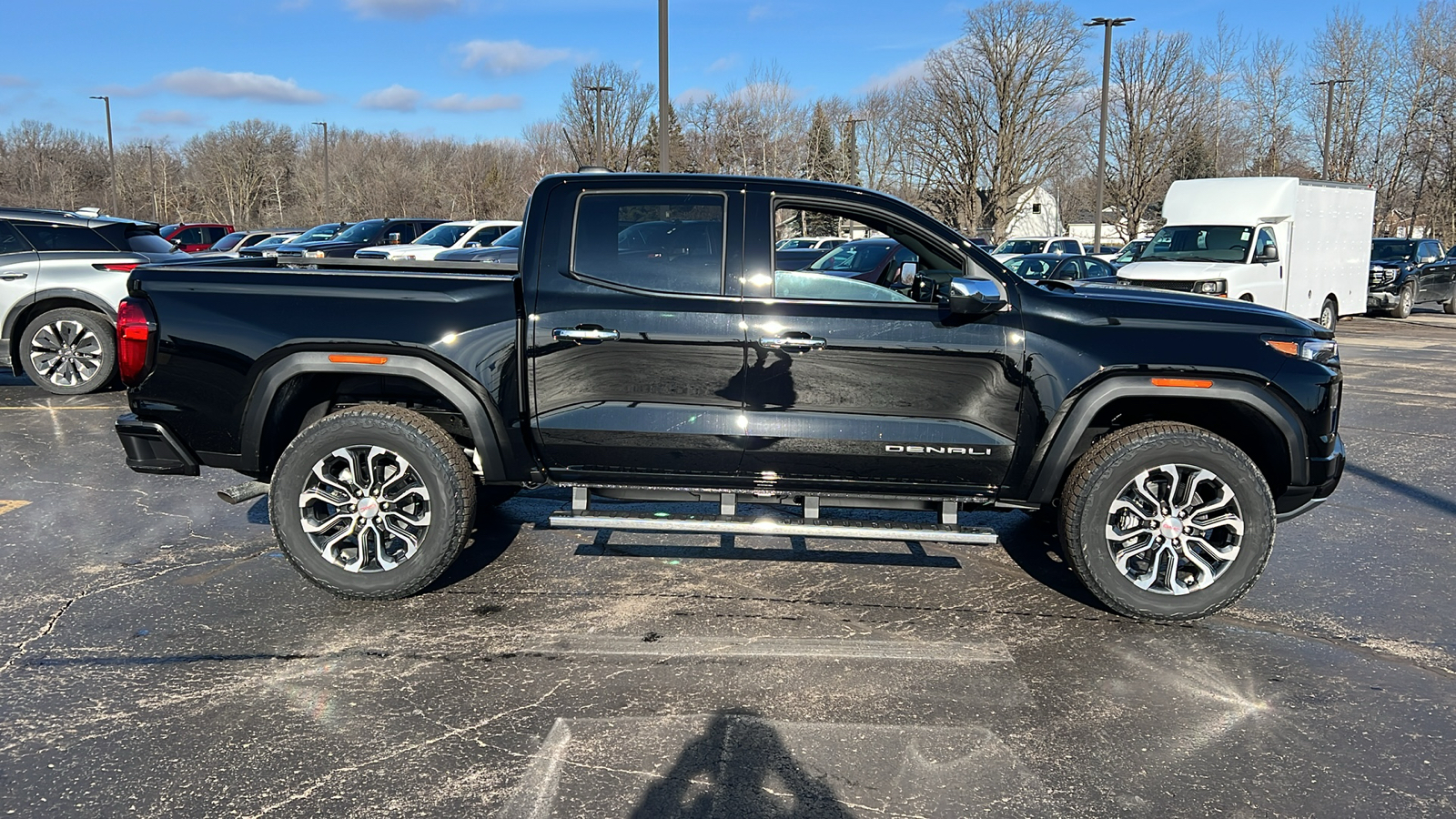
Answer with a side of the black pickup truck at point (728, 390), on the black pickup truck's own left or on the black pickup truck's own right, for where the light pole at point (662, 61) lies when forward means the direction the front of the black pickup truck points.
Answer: on the black pickup truck's own left

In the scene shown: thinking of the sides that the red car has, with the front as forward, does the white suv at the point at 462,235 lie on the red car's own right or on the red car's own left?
on the red car's own left

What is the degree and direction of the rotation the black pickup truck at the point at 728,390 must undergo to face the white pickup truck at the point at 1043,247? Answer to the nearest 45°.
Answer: approximately 90° to its left

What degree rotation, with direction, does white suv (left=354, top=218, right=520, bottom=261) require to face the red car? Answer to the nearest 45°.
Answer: approximately 90° to its right

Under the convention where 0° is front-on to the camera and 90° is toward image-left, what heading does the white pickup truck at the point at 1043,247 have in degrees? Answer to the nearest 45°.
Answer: approximately 45°

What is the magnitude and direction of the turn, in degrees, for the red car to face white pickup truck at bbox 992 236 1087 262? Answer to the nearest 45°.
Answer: approximately 90° to its left

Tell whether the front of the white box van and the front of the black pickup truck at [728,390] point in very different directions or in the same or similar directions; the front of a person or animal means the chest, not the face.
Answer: very different directions

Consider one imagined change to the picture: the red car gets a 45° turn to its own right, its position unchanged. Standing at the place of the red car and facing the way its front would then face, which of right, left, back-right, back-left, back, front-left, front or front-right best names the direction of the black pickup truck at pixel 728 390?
left

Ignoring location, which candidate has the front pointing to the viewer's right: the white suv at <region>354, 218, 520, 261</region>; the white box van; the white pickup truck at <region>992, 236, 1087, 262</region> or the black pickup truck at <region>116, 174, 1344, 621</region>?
the black pickup truck

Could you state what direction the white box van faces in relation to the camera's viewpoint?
facing the viewer and to the left of the viewer

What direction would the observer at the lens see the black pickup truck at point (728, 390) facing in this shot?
facing to the right of the viewer

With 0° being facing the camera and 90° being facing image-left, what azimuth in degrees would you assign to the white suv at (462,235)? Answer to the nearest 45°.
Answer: approximately 45°
